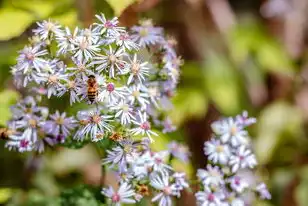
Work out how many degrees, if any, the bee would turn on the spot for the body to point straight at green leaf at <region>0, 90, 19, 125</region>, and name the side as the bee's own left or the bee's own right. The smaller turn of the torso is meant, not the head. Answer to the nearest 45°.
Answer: approximately 45° to the bee's own left

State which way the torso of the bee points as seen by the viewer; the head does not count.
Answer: away from the camera

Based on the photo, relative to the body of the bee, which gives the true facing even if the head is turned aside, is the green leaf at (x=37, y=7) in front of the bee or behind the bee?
in front

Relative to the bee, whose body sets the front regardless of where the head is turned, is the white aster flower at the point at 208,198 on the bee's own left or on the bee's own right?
on the bee's own right
